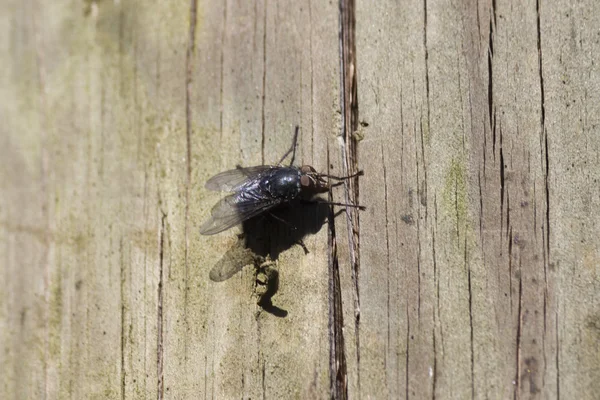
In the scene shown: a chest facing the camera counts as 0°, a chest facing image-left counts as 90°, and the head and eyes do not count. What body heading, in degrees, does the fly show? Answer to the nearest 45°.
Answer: approximately 270°
